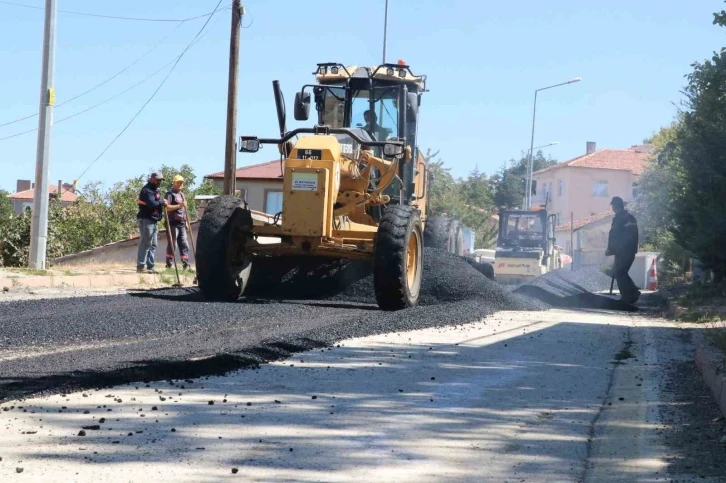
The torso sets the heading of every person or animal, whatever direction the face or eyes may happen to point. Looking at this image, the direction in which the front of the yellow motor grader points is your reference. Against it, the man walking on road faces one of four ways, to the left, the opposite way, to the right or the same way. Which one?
to the right

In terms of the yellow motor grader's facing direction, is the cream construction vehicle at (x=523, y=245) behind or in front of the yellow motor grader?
behind

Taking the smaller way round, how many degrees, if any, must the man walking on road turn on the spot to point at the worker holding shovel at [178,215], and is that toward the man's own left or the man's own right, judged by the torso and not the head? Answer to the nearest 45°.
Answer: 0° — they already face them

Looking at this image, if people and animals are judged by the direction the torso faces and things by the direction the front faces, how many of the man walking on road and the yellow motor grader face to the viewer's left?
1

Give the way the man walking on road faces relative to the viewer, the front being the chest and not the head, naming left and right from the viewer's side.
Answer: facing to the left of the viewer

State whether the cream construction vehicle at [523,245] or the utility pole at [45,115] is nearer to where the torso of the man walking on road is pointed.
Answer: the utility pole

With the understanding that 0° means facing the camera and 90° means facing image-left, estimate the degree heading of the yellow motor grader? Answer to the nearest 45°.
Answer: approximately 0°

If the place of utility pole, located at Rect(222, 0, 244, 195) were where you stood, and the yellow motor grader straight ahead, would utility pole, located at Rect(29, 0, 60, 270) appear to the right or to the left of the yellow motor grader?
right

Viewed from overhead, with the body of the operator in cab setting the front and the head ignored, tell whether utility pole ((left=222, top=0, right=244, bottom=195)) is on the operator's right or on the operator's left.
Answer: on the operator's right

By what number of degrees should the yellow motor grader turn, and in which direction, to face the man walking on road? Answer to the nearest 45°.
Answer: approximately 135° to its left
